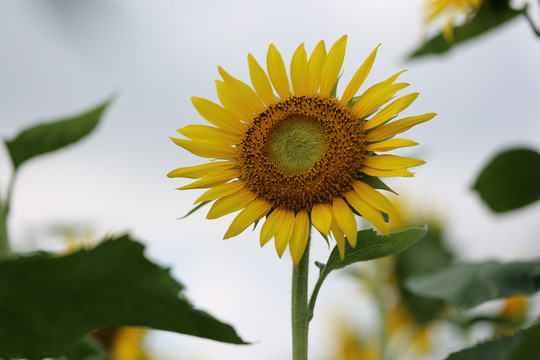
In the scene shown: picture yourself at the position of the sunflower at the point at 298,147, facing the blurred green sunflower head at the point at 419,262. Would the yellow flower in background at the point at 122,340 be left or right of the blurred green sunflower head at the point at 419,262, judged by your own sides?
left

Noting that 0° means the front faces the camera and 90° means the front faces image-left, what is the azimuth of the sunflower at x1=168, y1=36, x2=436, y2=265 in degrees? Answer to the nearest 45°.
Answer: approximately 0°

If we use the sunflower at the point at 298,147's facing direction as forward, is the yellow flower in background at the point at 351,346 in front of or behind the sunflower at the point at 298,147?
behind

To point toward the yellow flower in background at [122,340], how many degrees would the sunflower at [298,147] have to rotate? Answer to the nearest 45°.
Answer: approximately 135° to its right

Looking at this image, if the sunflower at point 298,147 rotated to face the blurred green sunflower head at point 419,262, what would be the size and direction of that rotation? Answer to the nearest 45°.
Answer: approximately 180°

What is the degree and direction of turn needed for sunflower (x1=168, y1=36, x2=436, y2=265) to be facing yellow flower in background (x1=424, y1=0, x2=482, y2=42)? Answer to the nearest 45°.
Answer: approximately 135° to its left

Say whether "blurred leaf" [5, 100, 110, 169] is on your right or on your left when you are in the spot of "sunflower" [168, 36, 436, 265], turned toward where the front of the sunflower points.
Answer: on your right

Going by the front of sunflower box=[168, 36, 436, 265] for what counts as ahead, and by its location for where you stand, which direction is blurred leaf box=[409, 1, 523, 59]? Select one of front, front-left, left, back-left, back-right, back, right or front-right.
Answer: back-left
